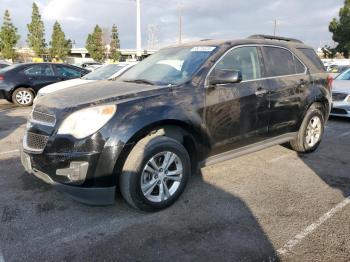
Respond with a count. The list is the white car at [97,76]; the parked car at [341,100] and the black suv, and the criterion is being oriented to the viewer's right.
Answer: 0

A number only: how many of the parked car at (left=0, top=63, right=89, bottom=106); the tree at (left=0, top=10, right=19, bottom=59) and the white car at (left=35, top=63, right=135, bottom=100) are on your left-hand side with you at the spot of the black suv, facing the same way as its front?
0

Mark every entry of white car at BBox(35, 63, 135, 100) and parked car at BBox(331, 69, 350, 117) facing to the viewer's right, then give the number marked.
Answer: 0

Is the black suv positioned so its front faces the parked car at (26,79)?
no

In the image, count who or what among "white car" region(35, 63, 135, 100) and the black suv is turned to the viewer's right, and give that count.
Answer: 0

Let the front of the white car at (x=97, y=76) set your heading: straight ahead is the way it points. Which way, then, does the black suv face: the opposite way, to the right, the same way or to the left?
the same way

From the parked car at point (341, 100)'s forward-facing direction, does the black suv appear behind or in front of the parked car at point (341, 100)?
in front

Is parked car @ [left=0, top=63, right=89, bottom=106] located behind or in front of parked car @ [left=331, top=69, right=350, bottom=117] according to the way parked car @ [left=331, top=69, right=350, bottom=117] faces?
in front

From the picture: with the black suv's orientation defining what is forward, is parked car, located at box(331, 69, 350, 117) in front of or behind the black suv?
behind

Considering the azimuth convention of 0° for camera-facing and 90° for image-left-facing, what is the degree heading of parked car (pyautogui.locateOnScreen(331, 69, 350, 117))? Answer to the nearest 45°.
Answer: approximately 45°

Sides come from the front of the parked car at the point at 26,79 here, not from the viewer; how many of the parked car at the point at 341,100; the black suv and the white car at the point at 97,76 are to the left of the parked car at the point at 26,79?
0
